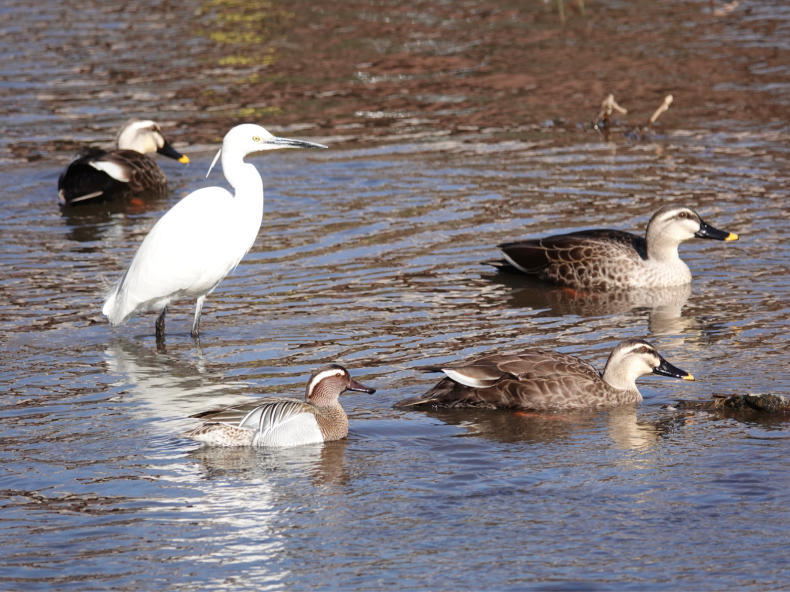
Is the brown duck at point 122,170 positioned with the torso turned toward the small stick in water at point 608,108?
yes

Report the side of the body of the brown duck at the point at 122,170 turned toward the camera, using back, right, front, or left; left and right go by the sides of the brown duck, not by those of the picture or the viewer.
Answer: right

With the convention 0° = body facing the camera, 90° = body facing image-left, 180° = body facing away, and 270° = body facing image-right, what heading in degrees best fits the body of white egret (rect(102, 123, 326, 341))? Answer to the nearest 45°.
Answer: approximately 270°

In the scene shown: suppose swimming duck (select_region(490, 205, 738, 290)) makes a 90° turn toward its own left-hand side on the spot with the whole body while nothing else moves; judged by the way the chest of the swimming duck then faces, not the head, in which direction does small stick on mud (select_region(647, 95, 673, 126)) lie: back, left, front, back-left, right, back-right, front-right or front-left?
front

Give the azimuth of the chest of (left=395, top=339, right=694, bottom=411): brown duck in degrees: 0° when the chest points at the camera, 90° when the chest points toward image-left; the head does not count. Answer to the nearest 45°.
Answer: approximately 270°

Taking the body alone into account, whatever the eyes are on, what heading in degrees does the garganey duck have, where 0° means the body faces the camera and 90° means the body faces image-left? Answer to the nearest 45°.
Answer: approximately 270°

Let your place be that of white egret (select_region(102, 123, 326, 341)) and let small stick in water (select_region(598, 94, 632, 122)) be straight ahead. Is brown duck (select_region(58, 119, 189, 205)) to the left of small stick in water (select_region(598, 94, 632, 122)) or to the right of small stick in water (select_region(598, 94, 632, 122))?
left

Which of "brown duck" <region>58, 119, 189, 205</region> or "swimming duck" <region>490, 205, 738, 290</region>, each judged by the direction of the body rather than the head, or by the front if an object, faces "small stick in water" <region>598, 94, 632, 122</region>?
the brown duck

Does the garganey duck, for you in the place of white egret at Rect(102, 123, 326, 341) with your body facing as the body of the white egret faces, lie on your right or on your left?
on your right
